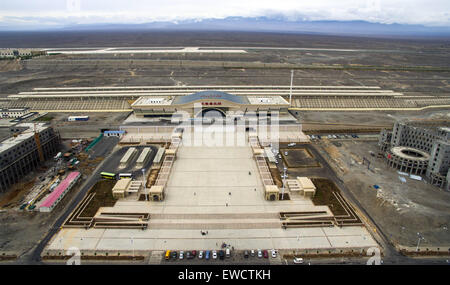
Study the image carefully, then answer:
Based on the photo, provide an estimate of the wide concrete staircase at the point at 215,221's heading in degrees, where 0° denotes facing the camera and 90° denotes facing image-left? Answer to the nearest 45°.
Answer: approximately 0°
